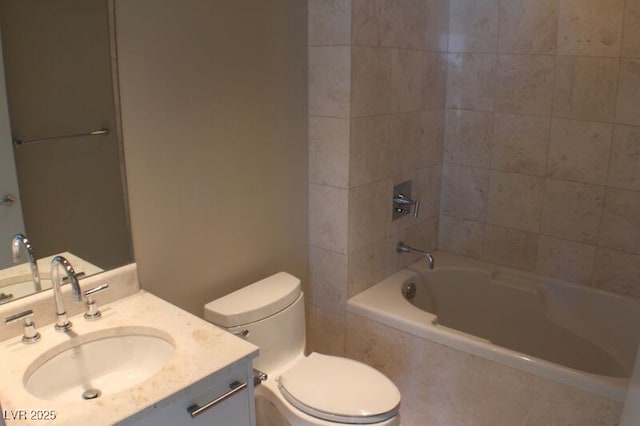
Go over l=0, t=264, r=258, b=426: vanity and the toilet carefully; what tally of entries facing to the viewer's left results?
0

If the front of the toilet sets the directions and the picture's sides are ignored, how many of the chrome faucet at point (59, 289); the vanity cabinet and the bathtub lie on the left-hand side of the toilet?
1

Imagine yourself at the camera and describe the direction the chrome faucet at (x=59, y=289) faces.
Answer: facing the viewer and to the right of the viewer

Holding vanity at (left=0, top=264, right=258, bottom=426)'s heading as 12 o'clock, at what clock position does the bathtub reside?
The bathtub is roughly at 10 o'clock from the vanity.

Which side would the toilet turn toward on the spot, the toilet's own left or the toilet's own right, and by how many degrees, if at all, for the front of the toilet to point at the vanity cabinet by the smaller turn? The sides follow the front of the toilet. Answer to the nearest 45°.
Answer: approximately 45° to the toilet's own right
